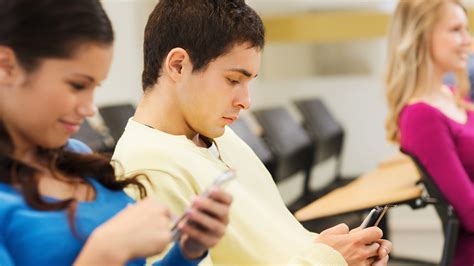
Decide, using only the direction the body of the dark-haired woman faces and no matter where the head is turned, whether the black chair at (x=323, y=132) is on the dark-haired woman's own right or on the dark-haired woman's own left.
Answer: on the dark-haired woman's own left

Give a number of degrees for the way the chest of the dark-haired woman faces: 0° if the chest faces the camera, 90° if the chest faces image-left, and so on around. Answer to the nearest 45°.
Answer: approximately 315°

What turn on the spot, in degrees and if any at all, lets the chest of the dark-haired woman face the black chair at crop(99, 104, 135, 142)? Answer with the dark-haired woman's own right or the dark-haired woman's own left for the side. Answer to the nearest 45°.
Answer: approximately 135° to the dark-haired woman's own left

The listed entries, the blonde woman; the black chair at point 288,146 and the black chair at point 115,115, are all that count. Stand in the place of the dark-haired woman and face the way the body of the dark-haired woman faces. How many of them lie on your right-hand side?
0

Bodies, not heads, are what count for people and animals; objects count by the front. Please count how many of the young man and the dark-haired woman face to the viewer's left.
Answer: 0

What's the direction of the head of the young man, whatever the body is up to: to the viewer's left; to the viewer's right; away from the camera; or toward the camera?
to the viewer's right

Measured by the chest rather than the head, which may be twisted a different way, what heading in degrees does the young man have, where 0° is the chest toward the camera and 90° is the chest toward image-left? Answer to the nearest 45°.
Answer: approximately 315°

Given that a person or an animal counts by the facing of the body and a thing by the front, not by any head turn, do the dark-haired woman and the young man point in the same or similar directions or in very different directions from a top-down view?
same or similar directions

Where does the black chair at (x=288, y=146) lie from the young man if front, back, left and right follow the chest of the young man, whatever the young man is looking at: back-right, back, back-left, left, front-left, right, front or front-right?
back-left

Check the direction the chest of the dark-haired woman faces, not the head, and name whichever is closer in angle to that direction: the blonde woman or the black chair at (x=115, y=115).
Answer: the blonde woman

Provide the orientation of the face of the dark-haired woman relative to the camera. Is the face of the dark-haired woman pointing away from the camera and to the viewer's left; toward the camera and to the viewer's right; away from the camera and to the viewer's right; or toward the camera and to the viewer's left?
toward the camera and to the viewer's right
